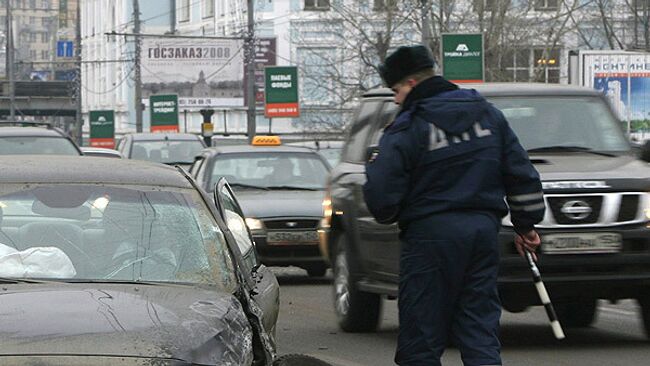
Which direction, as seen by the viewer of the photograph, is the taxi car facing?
facing the viewer

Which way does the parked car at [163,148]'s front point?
toward the camera

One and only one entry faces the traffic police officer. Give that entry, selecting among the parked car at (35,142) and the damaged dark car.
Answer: the parked car

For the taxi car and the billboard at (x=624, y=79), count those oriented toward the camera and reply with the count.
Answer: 2

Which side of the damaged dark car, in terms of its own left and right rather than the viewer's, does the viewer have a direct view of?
front

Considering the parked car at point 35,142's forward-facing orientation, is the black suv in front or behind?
in front

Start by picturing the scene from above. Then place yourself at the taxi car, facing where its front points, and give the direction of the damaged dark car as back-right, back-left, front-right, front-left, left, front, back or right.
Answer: front

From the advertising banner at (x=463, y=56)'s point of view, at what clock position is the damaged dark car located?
The damaged dark car is roughly at 12 o'clock from the advertising banner.

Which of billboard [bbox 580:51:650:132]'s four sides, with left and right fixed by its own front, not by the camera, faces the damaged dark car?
front

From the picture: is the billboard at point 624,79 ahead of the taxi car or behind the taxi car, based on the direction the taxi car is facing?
behind

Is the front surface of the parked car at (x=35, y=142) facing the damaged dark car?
yes

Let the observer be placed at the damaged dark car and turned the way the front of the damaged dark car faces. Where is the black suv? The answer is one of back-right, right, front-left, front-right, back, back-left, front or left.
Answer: back-left

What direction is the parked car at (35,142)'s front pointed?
toward the camera
